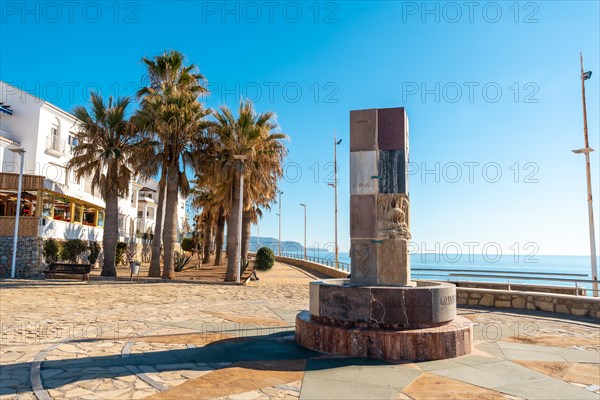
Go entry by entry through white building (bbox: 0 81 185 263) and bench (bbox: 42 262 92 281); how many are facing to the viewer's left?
0

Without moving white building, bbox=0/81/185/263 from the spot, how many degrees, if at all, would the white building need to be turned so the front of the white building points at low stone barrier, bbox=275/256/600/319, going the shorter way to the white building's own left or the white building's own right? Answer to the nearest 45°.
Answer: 0° — it already faces it

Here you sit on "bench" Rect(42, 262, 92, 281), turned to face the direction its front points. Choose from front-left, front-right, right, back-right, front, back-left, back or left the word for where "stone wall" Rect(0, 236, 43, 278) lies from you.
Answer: back-right

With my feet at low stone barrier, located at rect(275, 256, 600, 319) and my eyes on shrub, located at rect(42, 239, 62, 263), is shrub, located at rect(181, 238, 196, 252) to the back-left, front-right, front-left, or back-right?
front-right

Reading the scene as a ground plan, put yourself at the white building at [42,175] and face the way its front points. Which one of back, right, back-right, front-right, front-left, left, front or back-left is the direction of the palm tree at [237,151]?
front

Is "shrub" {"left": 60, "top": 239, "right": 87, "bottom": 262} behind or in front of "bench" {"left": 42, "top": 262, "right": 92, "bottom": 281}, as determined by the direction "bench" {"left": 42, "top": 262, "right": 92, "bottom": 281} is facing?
behind

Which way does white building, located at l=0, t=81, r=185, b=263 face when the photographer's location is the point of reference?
facing the viewer and to the right of the viewer

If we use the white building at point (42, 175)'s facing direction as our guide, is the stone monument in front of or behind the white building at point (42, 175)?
in front

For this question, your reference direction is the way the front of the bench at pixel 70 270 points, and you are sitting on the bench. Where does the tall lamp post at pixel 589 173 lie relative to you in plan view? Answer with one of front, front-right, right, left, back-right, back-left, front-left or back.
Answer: front-left

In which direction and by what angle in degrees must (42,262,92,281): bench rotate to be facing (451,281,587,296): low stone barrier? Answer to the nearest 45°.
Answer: approximately 45° to its left

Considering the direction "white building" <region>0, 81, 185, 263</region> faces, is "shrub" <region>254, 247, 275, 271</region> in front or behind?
in front
